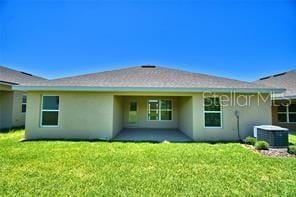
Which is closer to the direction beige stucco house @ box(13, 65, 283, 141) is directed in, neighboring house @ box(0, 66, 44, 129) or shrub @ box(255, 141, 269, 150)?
the neighboring house

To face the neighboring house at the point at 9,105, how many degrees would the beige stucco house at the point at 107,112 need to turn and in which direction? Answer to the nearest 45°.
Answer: approximately 45° to its left

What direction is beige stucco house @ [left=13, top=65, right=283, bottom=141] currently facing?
away from the camera

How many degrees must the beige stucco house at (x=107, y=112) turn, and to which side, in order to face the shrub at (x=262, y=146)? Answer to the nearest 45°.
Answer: approximately 90° to its right
